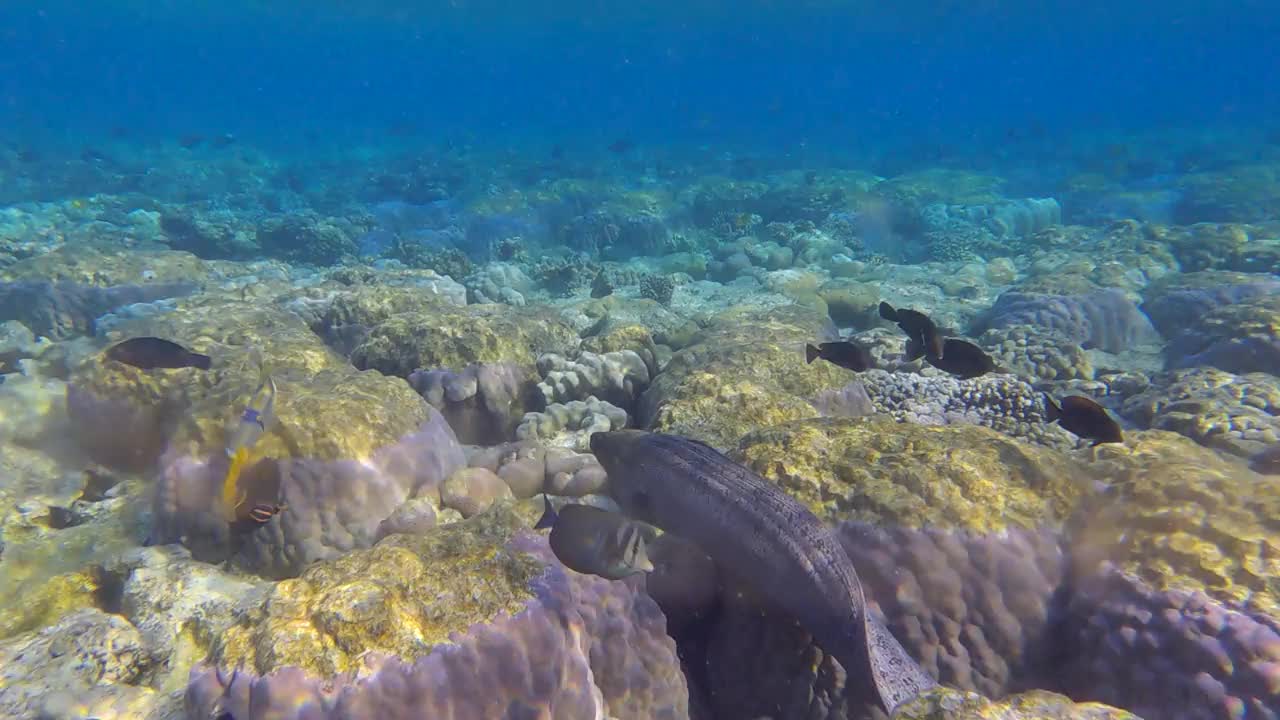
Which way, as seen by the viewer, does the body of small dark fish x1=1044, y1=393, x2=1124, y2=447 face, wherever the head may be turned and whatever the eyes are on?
to the viewer's right

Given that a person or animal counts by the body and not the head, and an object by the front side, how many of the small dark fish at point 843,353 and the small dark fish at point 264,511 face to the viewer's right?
1

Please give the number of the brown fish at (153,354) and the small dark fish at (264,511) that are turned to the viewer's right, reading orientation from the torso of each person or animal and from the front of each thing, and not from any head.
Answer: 0

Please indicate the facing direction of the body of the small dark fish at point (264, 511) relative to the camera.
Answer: to the viewer's left

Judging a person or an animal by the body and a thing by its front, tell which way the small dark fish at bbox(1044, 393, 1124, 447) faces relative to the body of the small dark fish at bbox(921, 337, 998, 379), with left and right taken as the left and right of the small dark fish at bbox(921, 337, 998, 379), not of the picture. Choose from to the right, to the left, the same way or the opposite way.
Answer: the same way

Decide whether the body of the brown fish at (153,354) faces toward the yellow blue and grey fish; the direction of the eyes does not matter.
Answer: no

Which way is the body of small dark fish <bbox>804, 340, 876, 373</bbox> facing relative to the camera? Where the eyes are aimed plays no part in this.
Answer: to the viewer's right

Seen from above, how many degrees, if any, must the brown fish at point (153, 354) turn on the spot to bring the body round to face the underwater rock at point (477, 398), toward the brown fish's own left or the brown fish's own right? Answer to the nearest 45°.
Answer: approximately 180°

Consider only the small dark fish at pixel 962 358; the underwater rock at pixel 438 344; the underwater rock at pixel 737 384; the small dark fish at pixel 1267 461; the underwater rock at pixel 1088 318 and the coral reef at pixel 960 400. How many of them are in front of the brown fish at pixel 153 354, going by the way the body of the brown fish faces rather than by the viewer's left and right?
0

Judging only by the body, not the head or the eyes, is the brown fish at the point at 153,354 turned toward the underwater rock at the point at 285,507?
no

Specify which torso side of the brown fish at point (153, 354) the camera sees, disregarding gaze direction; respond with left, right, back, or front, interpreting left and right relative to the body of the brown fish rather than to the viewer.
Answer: left
